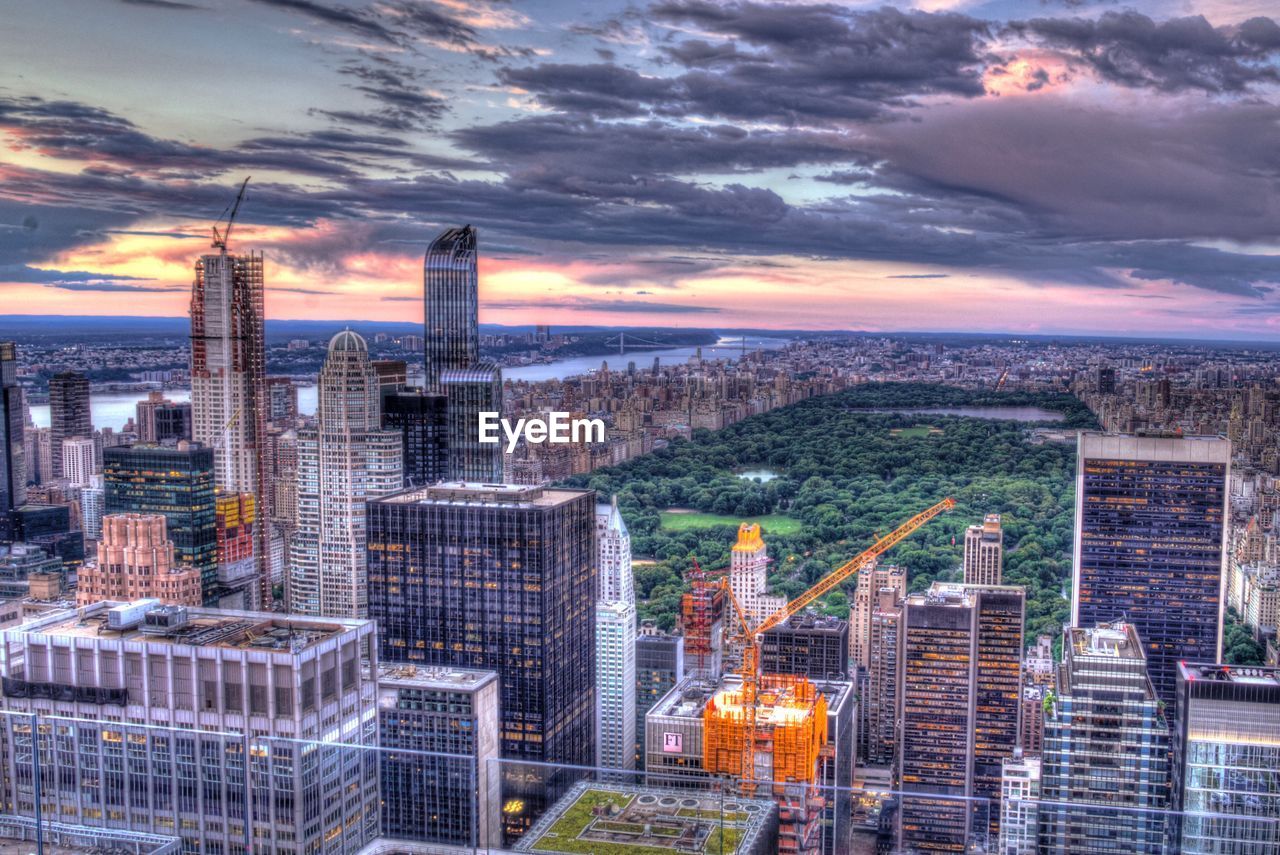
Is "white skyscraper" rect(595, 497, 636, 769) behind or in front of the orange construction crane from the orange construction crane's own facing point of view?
behind

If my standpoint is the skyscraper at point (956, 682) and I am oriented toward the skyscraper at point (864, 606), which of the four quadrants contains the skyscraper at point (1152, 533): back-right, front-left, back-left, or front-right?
front-right

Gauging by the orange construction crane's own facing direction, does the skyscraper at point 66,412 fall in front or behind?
behind

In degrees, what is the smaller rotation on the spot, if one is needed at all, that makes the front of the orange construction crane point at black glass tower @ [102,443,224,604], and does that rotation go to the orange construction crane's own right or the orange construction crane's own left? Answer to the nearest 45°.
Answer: approximately 180°

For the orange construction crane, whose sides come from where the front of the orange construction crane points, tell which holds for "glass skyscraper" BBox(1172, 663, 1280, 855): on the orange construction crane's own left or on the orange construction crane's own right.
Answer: on the orange construction crane's own right

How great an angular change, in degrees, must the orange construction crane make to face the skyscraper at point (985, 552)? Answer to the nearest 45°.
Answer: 0° — it already faces it

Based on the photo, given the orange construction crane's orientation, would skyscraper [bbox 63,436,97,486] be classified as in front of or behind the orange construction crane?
behind

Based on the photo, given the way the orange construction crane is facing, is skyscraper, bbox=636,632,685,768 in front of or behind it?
behind

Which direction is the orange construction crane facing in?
to the viewer's right

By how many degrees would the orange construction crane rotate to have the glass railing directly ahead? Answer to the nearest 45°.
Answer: approximately 90° to its right
